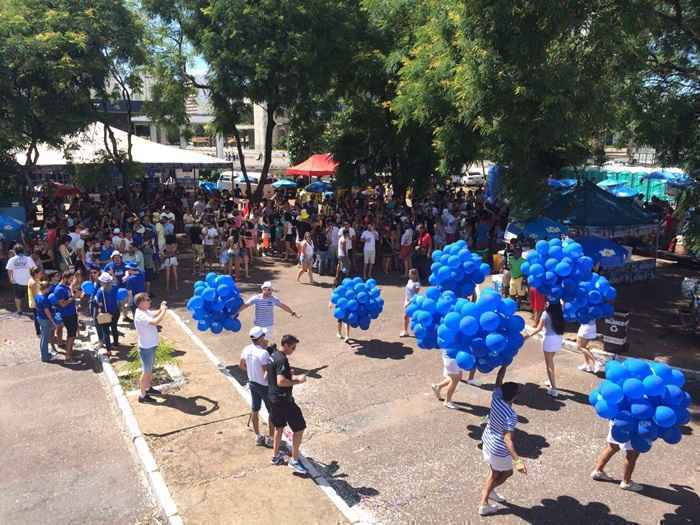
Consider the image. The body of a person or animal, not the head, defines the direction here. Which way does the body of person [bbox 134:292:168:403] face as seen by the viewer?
to the viewer's right

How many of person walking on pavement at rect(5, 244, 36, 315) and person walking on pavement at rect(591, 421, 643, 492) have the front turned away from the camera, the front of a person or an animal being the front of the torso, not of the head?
1

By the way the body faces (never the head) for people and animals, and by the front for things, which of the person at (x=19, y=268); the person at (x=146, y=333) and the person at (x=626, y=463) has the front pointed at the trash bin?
the person at (x=146, y=333)

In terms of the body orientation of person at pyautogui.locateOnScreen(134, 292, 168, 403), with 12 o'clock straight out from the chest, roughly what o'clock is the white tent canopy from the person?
The white tent canopy is roughly at 9 o'clock from the person.

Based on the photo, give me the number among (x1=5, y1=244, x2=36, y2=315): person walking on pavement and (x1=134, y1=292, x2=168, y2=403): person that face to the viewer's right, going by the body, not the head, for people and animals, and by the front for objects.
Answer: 1
